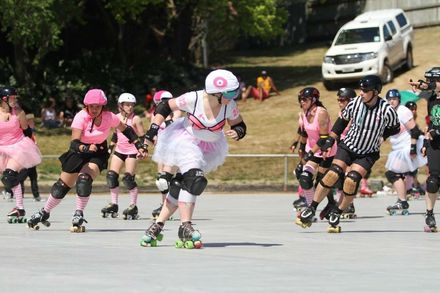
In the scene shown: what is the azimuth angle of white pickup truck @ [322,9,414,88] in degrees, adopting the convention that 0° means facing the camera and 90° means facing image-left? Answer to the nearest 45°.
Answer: approximately 45°

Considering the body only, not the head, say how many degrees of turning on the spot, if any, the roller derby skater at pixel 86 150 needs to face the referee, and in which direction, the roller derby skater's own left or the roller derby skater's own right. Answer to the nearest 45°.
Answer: approximately 90° to the roller derby skater's own left

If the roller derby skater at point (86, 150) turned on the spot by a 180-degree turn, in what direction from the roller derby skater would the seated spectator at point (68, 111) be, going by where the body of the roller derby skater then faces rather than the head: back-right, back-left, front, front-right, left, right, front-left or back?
front
